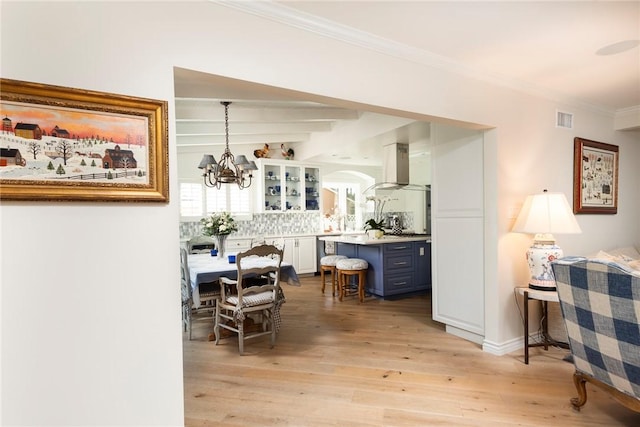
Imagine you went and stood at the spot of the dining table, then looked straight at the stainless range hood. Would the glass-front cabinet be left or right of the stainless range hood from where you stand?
left

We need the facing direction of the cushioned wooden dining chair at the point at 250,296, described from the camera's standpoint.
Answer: facing away from the viewer and to the left of the viewer

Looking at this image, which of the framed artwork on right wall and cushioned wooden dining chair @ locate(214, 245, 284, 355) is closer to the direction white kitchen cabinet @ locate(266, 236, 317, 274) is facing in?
the cushioned wooden dining chair

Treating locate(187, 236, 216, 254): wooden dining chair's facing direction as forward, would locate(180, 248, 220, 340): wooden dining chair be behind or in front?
in front

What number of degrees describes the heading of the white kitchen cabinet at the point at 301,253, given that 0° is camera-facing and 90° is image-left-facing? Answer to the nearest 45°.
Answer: approximately 0°

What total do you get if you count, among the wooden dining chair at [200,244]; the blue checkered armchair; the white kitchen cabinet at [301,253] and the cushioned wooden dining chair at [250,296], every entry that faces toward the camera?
2

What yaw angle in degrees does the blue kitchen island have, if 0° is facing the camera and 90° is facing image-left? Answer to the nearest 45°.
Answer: approximately 315°
